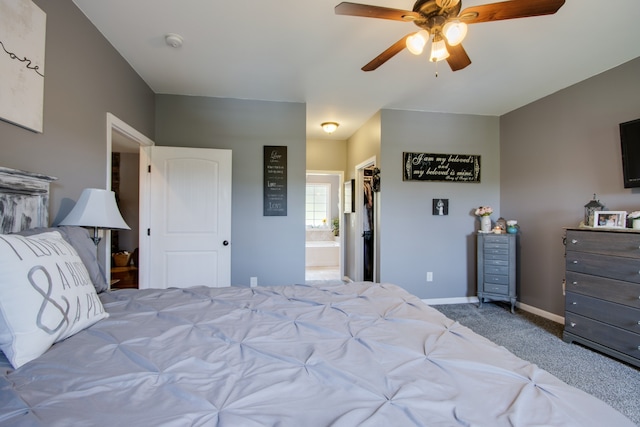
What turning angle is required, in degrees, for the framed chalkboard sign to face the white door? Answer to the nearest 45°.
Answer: approximately 90° to its right

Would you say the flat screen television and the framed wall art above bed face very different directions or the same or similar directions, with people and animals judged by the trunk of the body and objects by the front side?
very different directions

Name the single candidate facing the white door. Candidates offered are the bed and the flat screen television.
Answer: the flat screen television

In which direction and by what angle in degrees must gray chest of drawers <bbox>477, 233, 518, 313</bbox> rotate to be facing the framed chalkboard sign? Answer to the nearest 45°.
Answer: approximately 45° to its right

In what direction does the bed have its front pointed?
to the viewer's right

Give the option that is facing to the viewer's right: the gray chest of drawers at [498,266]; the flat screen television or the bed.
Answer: the bed

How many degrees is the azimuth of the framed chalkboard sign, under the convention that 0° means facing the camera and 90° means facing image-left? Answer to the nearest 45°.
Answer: approximately 0°

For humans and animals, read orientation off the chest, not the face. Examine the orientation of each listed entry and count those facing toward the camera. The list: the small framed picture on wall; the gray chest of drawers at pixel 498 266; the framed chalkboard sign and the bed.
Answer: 3

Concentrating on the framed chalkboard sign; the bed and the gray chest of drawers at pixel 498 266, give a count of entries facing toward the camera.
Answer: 2
